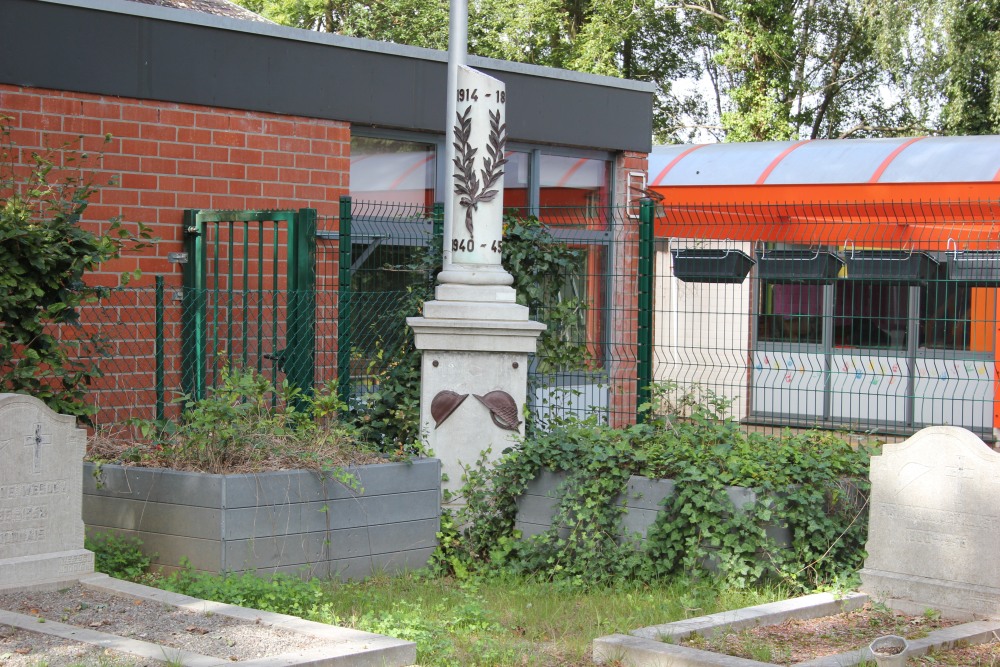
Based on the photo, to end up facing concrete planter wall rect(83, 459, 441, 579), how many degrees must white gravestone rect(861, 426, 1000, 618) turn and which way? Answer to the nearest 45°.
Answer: approximately 45° to its right

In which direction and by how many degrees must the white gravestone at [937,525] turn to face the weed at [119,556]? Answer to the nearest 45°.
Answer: approximately 45° to its right

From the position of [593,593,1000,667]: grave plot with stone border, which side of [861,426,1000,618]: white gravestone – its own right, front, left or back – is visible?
front

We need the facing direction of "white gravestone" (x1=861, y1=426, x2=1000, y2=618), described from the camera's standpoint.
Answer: facing the viewer and to the left of the viewer

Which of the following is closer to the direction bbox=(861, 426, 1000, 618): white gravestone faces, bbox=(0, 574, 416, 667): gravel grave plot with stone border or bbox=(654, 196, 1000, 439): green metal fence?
the gravel grave plot with stone border

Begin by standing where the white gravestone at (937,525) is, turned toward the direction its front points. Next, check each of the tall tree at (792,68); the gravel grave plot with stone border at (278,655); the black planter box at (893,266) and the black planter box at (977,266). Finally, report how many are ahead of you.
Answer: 1

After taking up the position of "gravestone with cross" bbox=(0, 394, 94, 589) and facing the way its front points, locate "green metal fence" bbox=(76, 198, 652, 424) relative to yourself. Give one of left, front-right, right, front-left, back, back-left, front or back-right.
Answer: left

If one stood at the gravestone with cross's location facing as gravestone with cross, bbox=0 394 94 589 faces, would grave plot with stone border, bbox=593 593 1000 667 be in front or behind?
in front

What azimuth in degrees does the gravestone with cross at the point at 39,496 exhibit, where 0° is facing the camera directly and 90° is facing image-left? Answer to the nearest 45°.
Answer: approximately 315°

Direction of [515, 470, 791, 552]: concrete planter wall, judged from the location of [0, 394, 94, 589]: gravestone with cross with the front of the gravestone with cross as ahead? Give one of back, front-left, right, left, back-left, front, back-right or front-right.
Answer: front-left

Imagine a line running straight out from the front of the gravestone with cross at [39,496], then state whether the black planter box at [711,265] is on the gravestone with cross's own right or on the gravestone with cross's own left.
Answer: on the gravestone with cross's own left

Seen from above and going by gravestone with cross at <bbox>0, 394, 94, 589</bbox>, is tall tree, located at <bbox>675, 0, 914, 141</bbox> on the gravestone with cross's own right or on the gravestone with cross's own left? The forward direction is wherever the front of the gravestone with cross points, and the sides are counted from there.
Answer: on the gravestone with cross's own left

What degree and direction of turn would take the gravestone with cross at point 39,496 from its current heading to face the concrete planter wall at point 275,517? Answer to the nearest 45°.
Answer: approximately 45° to its left

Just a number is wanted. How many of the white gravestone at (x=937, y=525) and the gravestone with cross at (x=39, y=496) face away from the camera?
0
